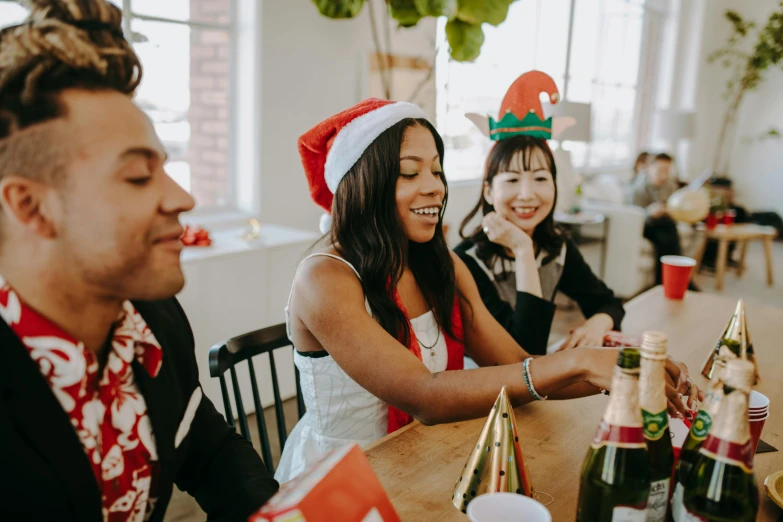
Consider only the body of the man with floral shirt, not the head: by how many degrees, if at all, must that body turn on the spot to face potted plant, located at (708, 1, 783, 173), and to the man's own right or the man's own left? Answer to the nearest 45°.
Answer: approximately 90° to the man's own left

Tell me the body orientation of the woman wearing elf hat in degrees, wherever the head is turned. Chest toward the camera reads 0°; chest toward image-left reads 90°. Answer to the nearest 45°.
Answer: approximately 315°

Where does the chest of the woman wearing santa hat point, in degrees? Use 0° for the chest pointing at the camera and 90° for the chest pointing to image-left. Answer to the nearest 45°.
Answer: approximately 315°

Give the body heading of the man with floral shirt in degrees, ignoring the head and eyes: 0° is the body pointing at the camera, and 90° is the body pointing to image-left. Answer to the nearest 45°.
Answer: approximately 315°

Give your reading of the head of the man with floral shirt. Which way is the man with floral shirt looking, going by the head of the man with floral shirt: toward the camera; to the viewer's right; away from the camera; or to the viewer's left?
to the viewer's right

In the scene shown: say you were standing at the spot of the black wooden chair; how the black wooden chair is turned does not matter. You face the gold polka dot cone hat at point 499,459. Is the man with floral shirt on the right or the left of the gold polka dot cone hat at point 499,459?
right

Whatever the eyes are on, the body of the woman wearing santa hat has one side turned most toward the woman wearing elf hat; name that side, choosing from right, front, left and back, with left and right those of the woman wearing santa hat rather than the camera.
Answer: left

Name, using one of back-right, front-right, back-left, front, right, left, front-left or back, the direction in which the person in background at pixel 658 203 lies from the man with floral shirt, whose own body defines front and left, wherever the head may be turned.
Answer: left

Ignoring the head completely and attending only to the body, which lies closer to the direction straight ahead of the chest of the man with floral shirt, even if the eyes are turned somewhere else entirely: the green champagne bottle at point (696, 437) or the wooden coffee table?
the green champagne bottle
